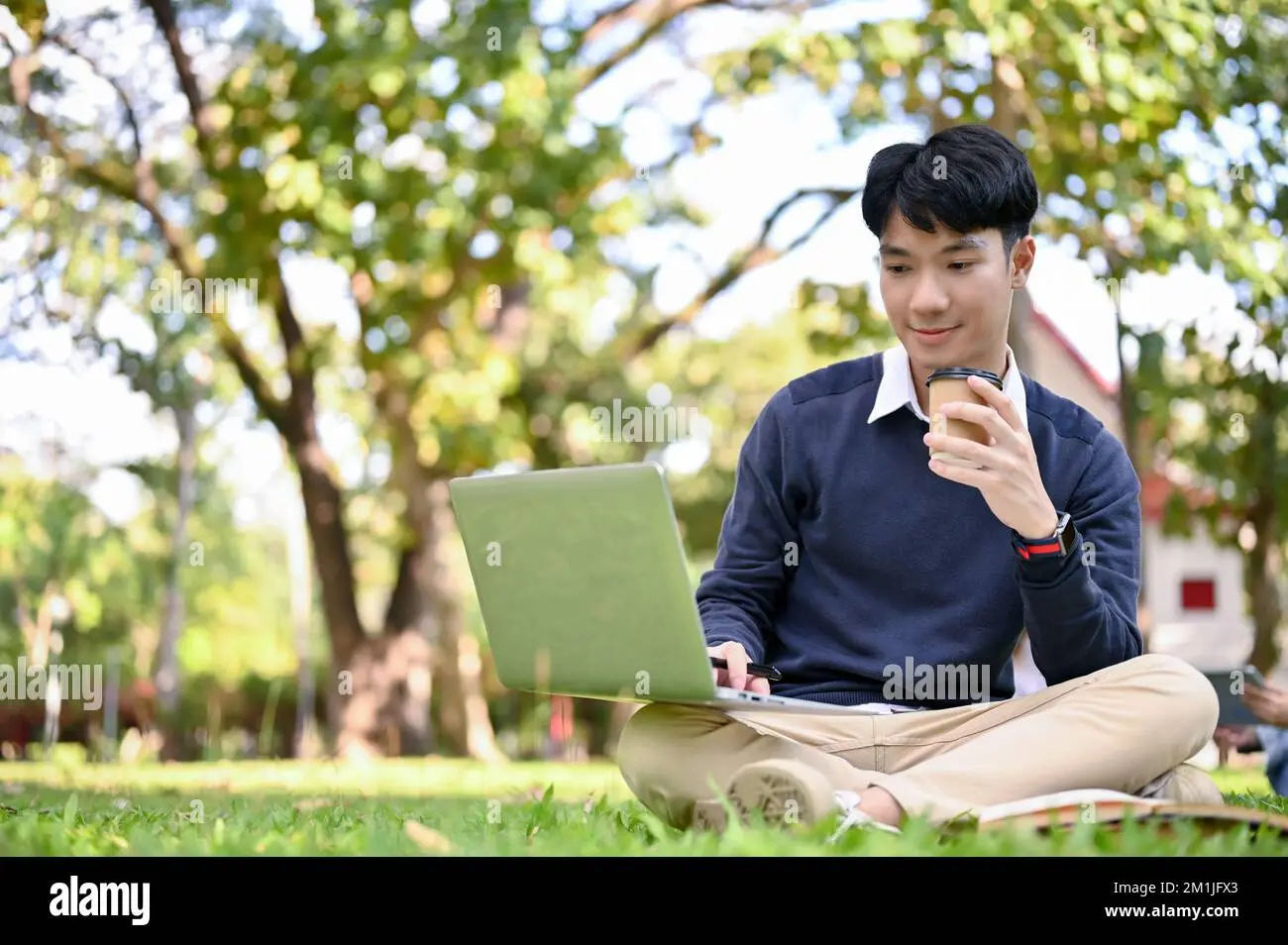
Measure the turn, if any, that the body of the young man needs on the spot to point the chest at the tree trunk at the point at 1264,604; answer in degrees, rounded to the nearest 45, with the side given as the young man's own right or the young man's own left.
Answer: approximately 180°

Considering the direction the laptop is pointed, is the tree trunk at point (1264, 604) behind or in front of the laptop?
in front

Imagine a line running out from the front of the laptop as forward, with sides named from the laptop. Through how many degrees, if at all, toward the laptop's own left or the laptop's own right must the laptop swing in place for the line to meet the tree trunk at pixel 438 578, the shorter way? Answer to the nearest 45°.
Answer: approximately 45° to the laptop's own left

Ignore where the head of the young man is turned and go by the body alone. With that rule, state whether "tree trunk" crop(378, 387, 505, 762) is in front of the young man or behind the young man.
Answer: behind

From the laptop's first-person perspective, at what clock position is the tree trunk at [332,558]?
The tree trunk is roughly at 10 o'clock from the laptop.

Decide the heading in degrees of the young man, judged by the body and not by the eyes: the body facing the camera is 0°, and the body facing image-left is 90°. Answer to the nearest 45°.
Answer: approximately 0°

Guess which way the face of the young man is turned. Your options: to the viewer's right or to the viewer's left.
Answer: to the viewer's left

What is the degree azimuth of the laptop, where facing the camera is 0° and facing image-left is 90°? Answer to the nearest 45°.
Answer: approximately 225°
